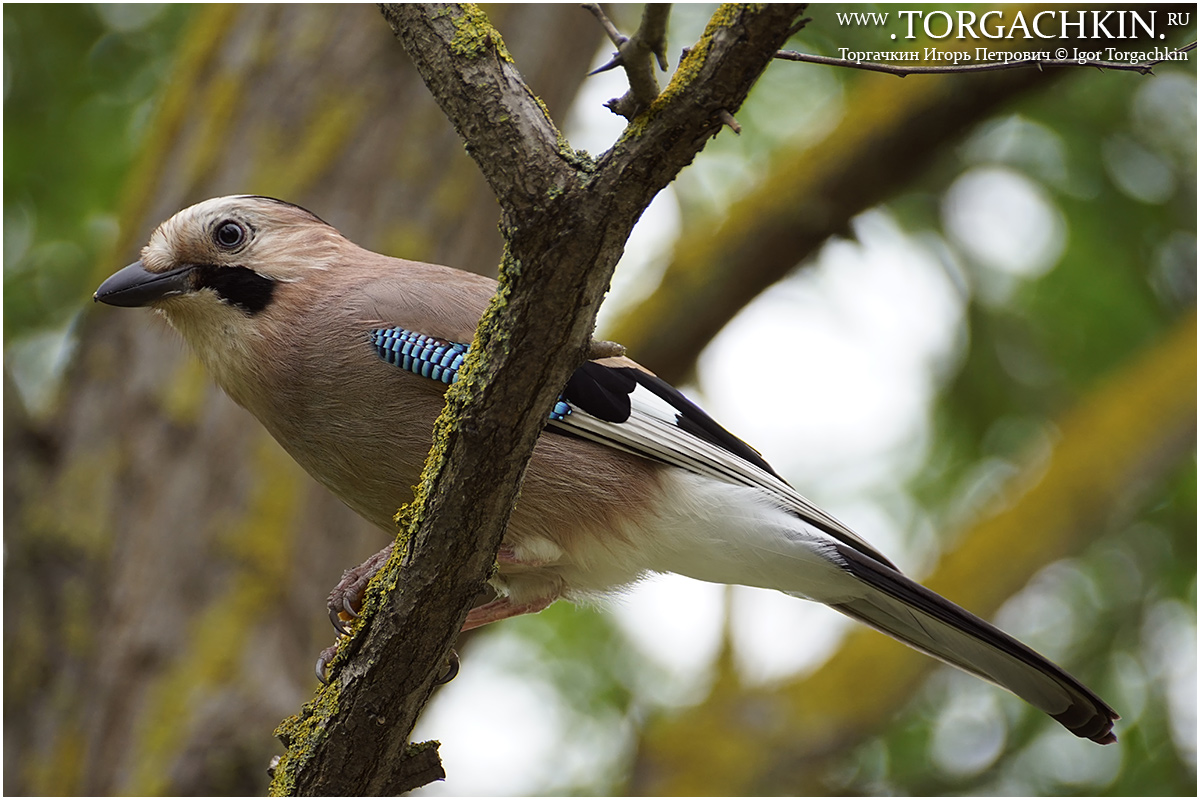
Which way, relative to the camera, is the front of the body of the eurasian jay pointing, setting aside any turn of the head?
to the viewer's left

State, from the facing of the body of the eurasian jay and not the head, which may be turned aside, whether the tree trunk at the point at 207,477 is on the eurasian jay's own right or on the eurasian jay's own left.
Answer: on the eurasian jay's own right
